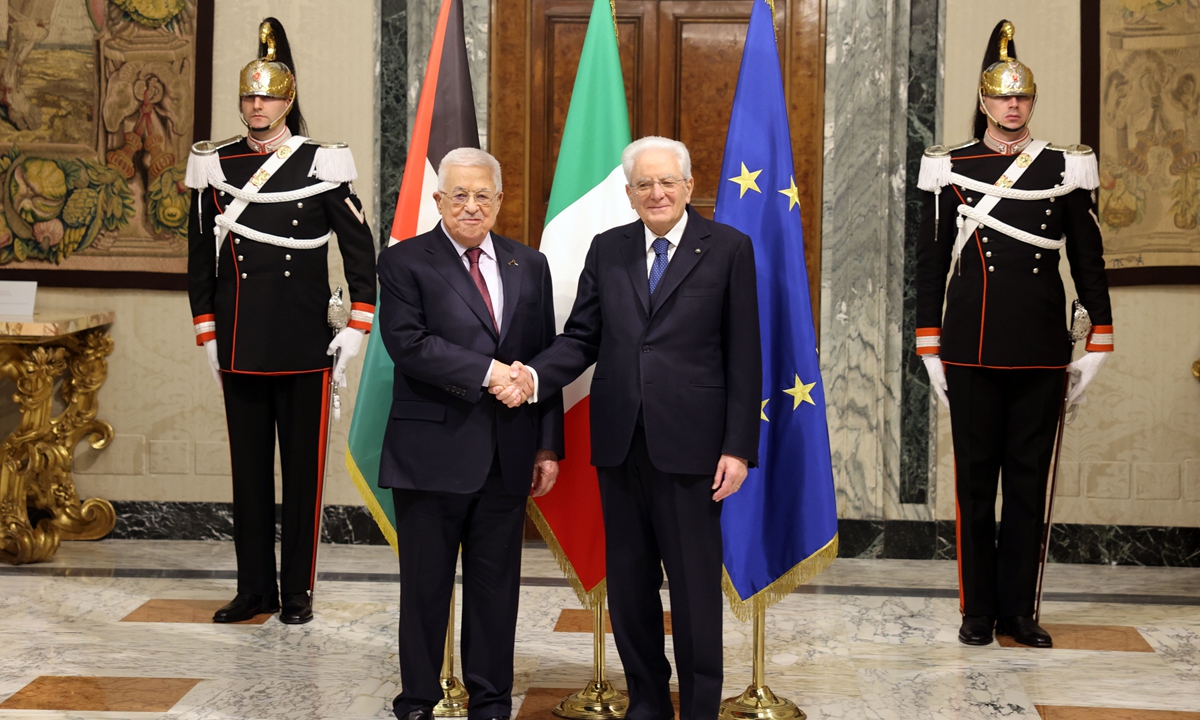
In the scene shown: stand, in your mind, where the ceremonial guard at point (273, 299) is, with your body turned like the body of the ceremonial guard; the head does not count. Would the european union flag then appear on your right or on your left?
on your left

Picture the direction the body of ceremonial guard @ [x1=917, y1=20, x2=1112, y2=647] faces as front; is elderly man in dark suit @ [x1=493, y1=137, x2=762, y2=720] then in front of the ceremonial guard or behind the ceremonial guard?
in front

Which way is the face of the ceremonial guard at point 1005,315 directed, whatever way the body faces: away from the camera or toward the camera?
toward the camera

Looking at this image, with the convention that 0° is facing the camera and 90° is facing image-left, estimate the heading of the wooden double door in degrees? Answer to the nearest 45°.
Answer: approximately 0°

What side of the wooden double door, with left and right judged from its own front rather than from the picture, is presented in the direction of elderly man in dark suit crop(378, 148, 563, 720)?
front

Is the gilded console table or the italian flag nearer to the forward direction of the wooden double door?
the italian flag

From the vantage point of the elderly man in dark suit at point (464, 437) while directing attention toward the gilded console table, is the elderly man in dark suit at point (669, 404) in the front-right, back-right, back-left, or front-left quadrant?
back-right

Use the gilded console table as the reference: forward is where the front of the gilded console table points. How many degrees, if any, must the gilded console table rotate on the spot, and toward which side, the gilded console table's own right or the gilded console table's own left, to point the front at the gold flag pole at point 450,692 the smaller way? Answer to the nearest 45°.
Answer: approximately 45° to the gilded console table's own left

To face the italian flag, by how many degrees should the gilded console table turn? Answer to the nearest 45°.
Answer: approximately 45° to its left

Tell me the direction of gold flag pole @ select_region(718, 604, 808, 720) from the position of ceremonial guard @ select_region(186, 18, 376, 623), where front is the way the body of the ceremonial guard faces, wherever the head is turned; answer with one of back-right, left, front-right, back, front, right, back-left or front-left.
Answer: left

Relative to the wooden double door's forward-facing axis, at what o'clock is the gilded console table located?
The gilded console table is roughly at 3 o'clock from the wooden double door.

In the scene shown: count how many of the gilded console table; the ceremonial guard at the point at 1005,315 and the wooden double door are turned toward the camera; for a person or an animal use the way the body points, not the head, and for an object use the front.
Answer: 3

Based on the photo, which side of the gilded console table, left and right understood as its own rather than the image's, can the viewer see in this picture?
front

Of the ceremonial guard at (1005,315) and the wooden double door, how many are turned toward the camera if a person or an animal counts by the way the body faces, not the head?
2
